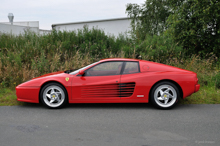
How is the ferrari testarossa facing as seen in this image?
to the viewer's left

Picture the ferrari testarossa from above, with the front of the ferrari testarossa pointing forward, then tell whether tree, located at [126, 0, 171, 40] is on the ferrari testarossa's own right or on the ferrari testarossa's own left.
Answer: on the ferrari testarossa's own right
